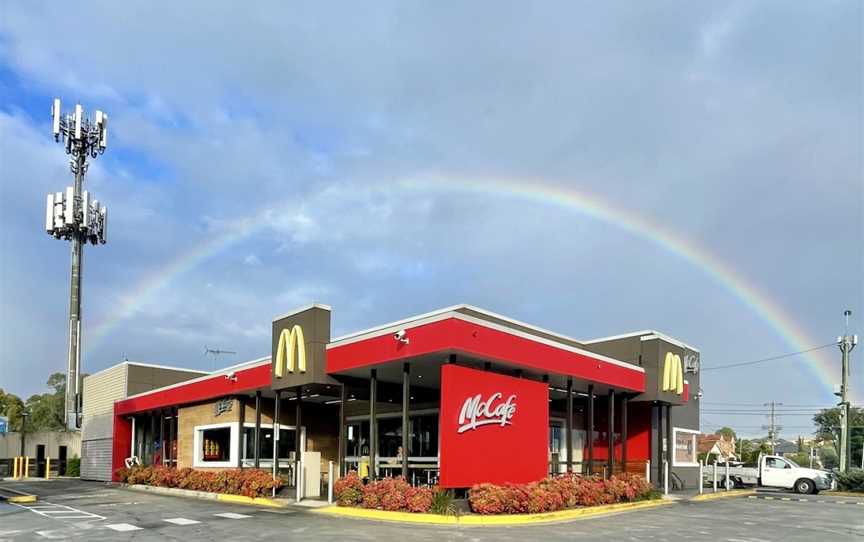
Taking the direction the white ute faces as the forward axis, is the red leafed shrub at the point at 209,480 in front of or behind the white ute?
behind

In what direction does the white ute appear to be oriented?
to the viewer's right

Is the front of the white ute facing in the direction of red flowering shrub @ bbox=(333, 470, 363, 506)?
no

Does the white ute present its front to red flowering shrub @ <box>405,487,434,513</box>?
no

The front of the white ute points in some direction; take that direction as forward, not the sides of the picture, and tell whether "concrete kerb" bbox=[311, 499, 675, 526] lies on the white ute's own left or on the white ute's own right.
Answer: on the white ute's own right
